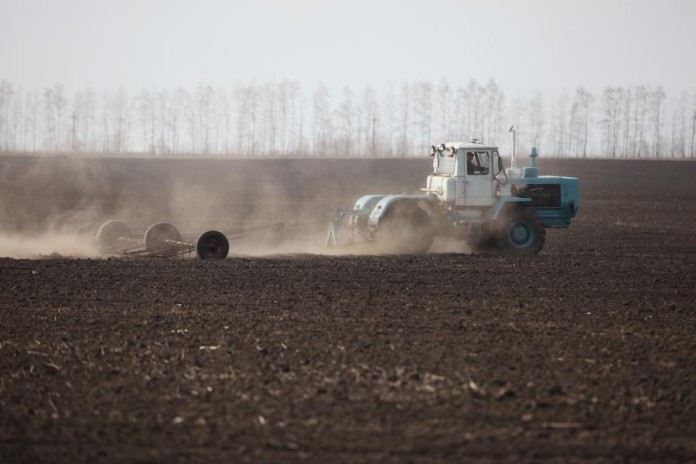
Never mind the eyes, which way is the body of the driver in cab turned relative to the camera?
to the viewer's right

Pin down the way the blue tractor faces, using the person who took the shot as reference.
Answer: facing to the right of the viewer
